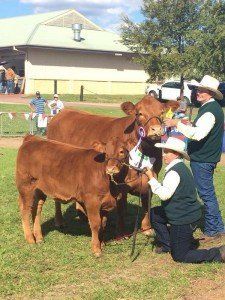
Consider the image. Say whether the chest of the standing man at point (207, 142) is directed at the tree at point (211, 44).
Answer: no

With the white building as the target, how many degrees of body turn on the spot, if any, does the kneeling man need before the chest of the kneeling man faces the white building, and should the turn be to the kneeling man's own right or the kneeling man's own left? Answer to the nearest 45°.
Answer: approximately 90° to the kneeling man's own right

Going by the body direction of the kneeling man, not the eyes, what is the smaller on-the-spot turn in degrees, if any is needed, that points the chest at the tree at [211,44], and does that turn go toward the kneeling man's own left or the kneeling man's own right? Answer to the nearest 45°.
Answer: approximately 90° to the kneeling man's own right

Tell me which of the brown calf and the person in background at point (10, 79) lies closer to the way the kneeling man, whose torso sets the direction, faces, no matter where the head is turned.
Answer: the brown calf

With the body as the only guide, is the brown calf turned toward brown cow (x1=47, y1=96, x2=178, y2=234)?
no

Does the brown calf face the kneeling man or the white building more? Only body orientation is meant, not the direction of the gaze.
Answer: the kneeling man

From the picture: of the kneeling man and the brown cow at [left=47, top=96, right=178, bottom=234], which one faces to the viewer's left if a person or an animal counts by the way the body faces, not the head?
the kneeling man

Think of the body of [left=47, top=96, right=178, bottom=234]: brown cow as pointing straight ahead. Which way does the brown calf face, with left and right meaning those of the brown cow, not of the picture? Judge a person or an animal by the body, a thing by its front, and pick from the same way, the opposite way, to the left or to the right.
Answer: the same way

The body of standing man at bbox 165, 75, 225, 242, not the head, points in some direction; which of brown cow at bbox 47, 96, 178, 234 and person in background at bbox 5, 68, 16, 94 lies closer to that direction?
the brown cow

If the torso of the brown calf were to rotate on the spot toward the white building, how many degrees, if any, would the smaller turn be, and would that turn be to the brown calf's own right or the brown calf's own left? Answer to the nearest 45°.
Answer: approximately 135° to the brown calf's own left

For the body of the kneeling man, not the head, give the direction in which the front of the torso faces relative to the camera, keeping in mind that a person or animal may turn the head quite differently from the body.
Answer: to the viewer's left

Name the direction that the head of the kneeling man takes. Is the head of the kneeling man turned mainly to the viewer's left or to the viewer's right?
to the viewer's left

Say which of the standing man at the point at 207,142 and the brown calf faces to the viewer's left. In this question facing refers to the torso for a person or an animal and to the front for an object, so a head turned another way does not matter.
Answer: the standing man

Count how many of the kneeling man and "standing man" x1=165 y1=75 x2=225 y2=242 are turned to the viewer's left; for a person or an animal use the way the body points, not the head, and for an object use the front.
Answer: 2

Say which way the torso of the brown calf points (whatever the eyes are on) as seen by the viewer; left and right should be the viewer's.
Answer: facing the viewer and to the right of the viewer

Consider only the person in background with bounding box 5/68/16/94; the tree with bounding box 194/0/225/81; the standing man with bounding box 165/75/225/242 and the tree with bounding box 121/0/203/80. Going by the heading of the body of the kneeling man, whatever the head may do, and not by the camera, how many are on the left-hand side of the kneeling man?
0

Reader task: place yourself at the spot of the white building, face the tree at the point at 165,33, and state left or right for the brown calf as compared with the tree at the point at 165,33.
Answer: right
